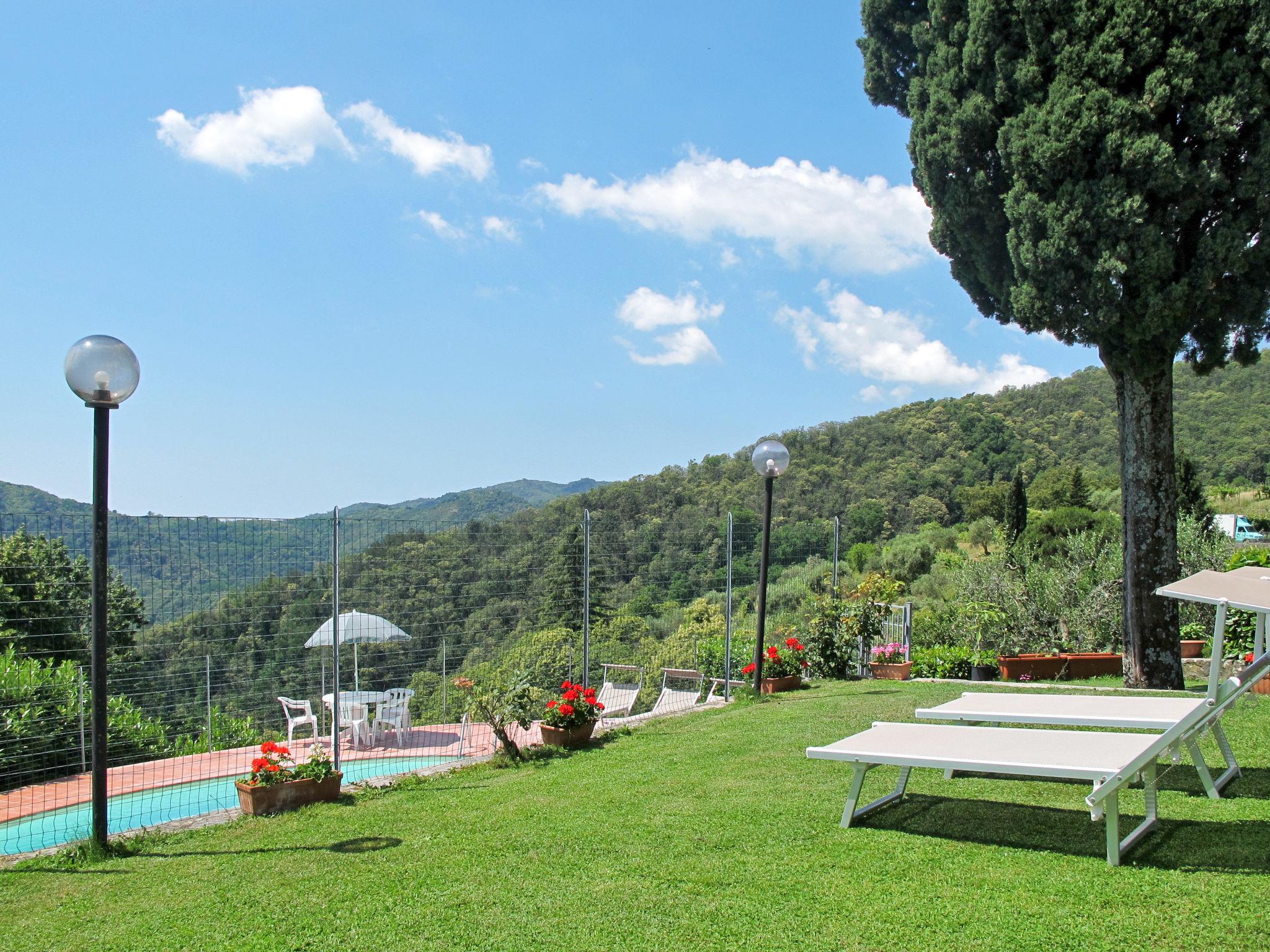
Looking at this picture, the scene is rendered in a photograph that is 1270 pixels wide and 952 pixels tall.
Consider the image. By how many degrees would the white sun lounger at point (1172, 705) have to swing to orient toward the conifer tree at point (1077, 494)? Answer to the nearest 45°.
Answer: approximately 90° to its right

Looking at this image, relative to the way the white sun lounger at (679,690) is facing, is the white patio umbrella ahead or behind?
ahead

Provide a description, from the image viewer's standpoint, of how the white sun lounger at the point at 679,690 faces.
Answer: facing the viewer and to the left of the viewer

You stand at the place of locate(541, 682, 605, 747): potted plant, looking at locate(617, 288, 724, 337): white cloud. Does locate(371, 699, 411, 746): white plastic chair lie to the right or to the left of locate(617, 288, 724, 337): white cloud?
left

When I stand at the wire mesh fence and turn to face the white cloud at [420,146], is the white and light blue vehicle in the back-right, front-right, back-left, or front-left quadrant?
front-right

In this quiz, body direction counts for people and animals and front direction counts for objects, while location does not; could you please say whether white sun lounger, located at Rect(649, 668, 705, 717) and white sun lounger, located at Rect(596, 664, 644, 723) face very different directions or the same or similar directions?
same or similar directions

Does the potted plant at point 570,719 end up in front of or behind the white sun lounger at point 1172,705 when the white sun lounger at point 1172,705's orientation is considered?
in front

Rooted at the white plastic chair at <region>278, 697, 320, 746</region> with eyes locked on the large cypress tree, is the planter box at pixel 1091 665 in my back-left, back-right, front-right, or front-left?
front-left

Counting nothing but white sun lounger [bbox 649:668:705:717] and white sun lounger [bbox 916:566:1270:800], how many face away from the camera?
0

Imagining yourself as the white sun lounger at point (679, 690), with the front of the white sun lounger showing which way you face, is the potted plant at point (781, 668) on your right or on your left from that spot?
on your left

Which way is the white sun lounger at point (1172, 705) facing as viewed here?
to the viewer's left
